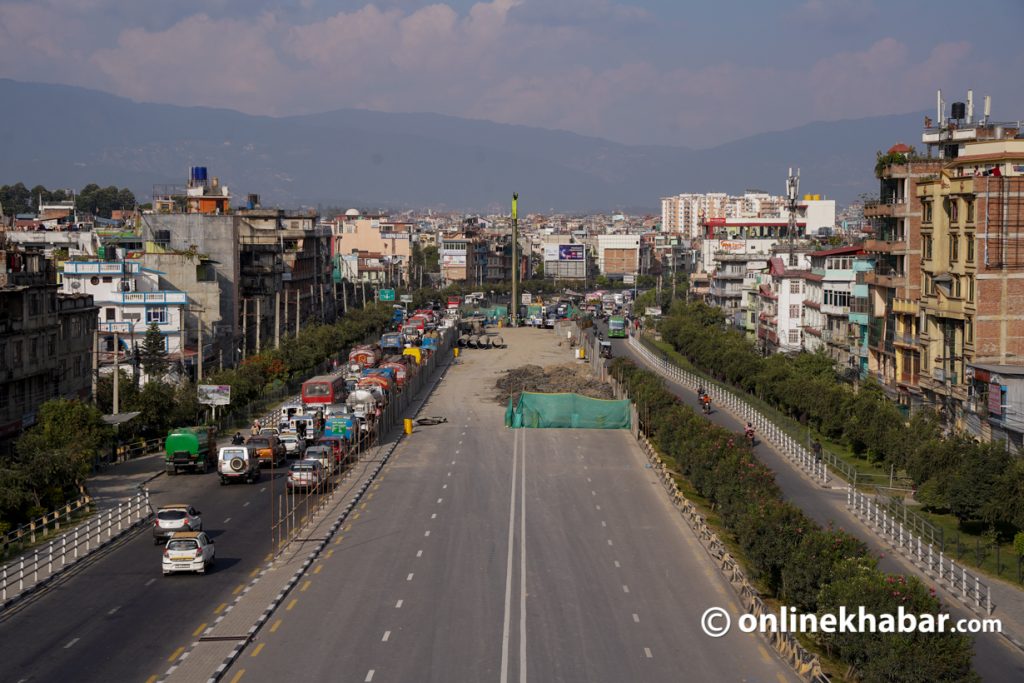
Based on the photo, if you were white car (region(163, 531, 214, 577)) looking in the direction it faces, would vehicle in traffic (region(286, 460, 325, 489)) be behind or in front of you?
in front

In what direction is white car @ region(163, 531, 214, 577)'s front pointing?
away from the camera

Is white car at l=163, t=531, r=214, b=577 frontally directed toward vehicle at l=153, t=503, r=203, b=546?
yes

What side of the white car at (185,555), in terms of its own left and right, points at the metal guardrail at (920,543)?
right

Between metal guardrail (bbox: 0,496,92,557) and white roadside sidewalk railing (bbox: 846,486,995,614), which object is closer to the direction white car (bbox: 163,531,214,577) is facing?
the metal guardrail

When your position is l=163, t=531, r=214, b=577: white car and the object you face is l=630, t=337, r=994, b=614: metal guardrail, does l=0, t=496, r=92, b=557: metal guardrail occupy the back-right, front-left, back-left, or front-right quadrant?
back-left
